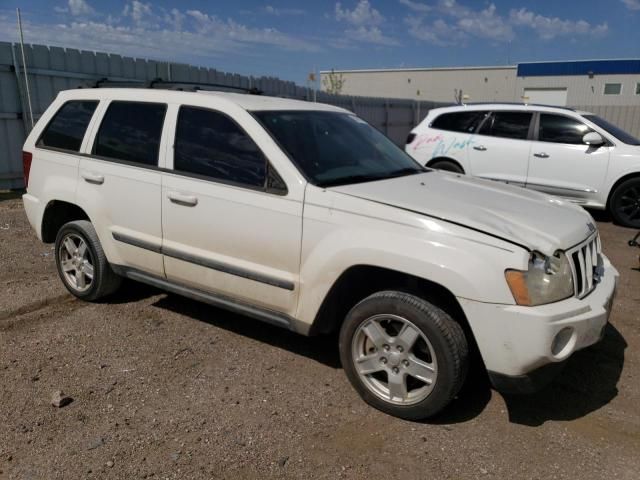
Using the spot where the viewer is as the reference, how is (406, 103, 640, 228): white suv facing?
facing the viewer and to the right of the viewer

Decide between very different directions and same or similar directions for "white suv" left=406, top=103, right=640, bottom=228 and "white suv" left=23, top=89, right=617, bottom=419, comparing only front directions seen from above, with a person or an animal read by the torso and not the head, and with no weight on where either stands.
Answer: same or similar directions

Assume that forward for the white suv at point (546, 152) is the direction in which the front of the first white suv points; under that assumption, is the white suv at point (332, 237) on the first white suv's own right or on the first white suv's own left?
on the first white suv's own right

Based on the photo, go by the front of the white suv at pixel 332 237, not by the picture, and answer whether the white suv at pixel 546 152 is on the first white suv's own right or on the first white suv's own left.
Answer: on the first white suv's own left

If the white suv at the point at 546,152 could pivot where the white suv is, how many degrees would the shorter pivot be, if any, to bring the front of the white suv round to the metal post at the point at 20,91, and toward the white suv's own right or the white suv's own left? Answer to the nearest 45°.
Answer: approximately 135° to the white suv's own right

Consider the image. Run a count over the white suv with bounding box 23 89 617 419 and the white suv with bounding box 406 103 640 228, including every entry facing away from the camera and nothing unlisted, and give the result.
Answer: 0

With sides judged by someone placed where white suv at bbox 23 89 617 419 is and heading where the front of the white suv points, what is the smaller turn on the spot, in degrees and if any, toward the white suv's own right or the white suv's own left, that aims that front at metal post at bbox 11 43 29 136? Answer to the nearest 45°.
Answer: approximately 180°

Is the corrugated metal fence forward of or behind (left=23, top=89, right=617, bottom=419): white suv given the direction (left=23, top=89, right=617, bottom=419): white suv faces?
behind
